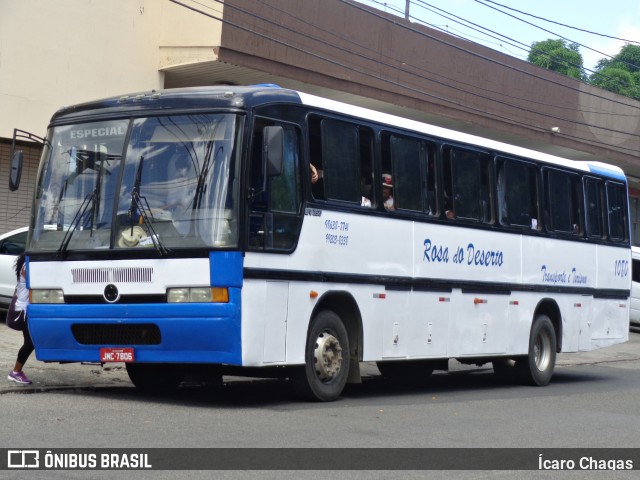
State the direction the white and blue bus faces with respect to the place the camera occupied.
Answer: facing the viewer and to the left of the viewer

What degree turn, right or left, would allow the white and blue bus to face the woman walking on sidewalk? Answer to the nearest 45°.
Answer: approximately 45° to its right

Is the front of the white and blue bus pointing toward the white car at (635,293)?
no

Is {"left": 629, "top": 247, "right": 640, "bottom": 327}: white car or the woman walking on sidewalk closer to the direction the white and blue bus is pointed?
the woman walking on sidewalk

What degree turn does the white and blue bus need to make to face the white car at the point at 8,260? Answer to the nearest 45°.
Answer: approximately 90° to its right

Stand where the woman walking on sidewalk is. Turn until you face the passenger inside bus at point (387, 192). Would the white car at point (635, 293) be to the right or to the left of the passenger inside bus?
left
